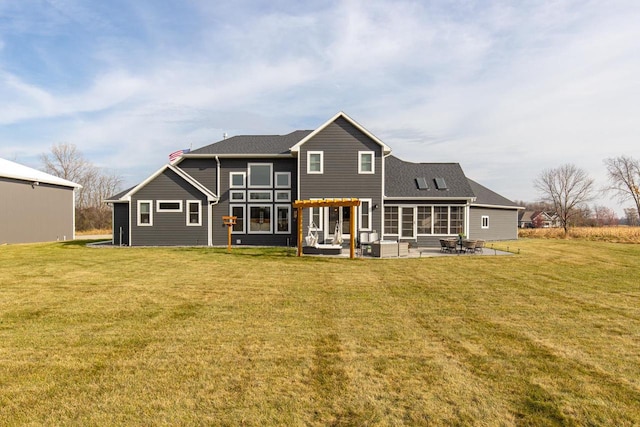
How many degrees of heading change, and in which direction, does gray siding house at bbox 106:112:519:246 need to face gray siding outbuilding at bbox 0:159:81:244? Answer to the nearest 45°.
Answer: approximately 90° to its left

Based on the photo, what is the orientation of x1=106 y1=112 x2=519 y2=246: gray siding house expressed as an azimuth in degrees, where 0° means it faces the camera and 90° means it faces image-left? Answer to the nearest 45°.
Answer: approximately 180°
